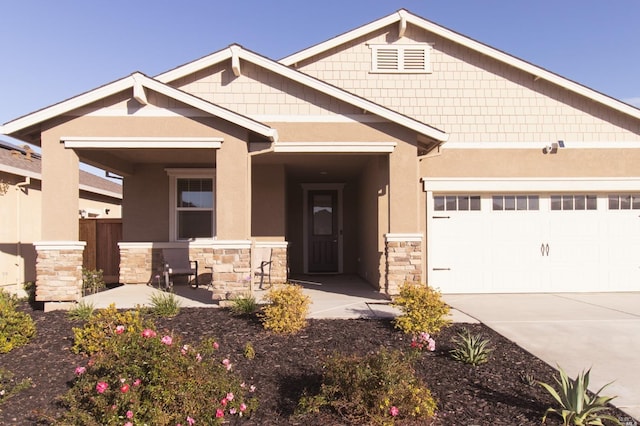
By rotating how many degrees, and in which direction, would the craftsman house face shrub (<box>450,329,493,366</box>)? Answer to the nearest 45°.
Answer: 0° — it already faces it

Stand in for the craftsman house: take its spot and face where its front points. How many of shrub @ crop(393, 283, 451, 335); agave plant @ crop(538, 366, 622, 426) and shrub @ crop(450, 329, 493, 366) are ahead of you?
3

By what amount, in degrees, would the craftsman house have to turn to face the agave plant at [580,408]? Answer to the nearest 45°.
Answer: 0° — it already faces it

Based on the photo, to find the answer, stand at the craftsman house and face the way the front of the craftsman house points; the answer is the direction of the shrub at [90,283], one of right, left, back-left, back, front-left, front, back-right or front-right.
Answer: right

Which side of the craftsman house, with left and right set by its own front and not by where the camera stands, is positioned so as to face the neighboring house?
right

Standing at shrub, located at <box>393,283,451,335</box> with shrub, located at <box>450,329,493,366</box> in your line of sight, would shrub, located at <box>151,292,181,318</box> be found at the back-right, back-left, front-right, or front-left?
back-right

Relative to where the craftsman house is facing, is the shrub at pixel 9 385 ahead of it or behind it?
ahead

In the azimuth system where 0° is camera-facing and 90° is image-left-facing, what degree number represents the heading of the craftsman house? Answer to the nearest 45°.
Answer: approximately 0°

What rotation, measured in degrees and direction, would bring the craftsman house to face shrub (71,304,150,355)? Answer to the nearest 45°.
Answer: approximately 45° to its right

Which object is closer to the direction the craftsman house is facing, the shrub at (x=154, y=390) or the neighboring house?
the shrub
